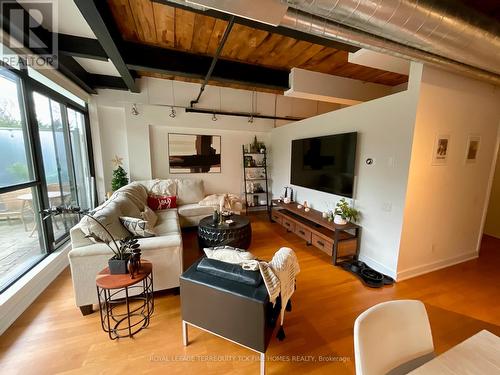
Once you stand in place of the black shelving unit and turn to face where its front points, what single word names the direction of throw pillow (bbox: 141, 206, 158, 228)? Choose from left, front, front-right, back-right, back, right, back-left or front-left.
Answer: front-right

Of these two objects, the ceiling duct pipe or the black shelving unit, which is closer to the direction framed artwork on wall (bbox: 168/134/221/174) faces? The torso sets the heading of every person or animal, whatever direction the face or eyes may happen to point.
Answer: the ceiling duct pipe

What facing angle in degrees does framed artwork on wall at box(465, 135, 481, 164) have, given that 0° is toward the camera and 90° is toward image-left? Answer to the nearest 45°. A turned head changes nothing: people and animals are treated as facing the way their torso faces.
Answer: approximately 315°

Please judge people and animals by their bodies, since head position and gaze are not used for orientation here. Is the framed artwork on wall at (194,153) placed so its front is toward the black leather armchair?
yes

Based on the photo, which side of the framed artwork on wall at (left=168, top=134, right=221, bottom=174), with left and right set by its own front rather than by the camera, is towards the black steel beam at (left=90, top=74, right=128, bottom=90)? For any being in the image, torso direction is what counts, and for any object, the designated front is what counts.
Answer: right

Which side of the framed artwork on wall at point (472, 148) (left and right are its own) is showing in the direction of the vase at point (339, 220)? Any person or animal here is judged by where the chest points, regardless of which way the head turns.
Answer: right

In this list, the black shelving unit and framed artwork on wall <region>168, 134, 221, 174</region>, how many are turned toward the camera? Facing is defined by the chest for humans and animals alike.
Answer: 2

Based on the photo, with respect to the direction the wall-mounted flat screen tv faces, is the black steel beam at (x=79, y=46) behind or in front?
in front

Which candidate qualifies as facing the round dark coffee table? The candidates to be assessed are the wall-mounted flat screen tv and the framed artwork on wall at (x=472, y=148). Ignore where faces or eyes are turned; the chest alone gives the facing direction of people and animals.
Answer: the wall-mounted flat screen tv

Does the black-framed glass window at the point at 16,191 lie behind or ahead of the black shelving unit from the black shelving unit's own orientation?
ahead

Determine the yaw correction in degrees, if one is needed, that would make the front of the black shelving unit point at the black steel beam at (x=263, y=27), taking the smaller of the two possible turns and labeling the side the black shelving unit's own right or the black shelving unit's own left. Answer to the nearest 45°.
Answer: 0° — it already faces it

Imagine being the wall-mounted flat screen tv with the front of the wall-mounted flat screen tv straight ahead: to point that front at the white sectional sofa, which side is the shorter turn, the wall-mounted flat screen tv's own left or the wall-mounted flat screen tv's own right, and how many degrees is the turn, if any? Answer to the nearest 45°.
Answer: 0° — it already faces it

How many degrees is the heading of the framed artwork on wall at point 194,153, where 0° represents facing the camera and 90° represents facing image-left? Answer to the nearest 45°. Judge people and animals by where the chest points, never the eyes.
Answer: approximately 0°

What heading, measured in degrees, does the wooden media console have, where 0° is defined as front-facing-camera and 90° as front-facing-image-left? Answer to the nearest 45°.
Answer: approximately 45°

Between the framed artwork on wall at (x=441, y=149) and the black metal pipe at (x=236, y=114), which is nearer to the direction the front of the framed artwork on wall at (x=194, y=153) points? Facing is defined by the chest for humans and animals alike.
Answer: the framed artwork on wall

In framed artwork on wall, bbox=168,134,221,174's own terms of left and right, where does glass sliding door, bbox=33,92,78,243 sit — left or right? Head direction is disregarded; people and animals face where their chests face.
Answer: on its right

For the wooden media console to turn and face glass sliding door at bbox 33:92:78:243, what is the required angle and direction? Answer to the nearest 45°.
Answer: approximately 45° to its right

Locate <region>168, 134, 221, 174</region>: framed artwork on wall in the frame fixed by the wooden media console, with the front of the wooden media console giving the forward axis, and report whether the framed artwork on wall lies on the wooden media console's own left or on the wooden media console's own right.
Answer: on the wooden media console's own right
